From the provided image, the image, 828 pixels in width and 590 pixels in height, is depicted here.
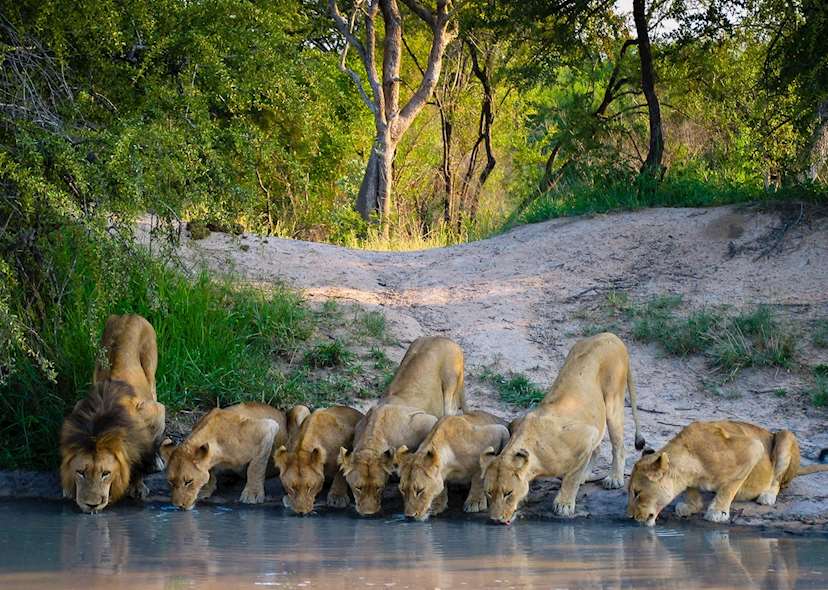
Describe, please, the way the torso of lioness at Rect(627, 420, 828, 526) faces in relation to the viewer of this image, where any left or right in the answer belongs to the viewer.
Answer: facing the viewer and to the left of the viewer

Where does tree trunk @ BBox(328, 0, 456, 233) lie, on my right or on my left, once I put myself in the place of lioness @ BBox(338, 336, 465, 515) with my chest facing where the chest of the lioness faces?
on my right

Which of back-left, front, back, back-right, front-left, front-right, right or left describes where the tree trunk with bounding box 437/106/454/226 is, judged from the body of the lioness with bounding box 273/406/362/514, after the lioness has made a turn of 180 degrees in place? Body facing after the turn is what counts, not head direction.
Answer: front-left

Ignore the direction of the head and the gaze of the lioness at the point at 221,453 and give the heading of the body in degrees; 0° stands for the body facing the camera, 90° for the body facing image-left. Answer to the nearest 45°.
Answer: approximately 45°

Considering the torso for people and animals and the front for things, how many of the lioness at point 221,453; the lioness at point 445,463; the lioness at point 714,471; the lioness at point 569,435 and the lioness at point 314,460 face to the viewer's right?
0

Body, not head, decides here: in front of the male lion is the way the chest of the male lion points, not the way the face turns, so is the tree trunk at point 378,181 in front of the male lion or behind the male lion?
behind

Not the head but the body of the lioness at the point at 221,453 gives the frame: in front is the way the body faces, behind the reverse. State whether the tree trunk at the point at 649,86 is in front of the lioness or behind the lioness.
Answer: behind

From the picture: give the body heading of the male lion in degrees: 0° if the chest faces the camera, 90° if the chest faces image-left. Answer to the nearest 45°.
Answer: approximately 0°

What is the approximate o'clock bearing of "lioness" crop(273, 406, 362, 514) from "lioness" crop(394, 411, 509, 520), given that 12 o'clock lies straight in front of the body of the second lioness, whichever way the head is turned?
The "lioness" crop(273, 406, 362, 514) is roughly at 2 o'clock from the "lioness" crop(394, 411, 509, 520).

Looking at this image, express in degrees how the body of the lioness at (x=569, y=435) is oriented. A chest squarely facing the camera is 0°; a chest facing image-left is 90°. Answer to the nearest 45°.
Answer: approximately 45°

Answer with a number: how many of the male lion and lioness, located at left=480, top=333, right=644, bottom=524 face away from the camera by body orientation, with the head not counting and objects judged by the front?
0

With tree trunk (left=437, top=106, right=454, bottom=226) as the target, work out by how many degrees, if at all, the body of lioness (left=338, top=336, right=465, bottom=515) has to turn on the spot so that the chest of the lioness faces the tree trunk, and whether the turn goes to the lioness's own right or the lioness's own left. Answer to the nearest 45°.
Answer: approximately 135° to the lioness's own right

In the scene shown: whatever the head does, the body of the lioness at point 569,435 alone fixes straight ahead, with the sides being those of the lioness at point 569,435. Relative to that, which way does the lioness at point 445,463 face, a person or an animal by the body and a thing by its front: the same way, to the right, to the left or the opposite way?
the same way

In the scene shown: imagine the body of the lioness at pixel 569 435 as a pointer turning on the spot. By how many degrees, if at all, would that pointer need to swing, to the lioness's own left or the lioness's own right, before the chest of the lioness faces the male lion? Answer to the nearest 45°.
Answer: approximately 45° to the lioness's own right

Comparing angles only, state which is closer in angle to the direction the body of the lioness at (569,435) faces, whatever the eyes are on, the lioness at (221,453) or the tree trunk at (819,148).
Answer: the lioness

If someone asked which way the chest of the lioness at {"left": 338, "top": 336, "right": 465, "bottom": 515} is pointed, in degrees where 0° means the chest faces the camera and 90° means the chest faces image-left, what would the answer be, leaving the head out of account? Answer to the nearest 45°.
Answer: approximately 45°

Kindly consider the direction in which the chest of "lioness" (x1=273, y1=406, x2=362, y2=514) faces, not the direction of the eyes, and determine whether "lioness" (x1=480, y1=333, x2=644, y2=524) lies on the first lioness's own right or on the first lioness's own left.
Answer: on the first lioness's own left
